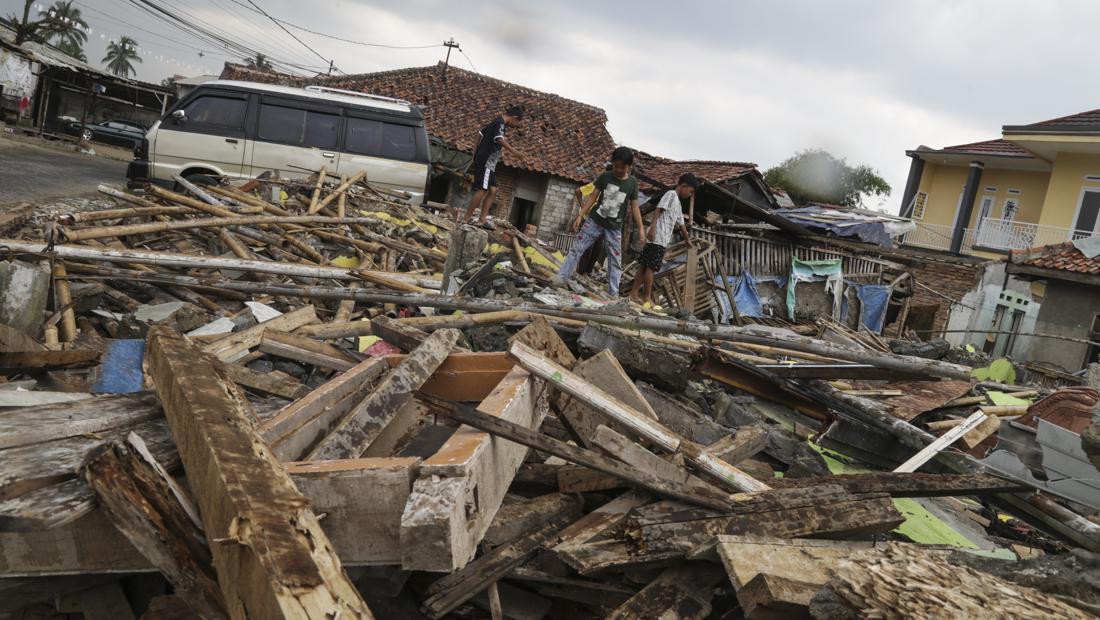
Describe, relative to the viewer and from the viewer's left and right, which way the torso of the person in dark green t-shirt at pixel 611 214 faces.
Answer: facing the viewer

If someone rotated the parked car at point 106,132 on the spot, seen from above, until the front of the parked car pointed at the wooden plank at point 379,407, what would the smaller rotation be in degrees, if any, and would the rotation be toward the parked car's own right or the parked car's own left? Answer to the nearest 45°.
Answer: approximately 90° to the parked car's own left

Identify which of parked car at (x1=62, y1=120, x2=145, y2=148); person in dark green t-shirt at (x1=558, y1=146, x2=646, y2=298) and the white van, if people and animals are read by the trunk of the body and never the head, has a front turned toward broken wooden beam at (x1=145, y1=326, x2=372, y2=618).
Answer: the person in dark green t-shirt

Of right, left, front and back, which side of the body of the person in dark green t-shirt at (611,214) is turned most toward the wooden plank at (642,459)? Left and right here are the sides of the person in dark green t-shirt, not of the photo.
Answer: front

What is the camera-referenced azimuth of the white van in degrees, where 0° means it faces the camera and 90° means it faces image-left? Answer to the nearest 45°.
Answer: approximately 90°

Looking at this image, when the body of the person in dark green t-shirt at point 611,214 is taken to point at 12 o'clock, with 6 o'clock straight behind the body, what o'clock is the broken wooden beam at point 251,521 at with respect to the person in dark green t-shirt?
The broken wooden beam is roughly at 12 o'clock from the person in dark green t-shirt.

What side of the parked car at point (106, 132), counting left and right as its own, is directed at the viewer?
left

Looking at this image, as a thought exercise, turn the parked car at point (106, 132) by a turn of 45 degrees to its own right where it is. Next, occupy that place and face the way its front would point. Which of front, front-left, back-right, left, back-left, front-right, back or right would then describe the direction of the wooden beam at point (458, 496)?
back-left

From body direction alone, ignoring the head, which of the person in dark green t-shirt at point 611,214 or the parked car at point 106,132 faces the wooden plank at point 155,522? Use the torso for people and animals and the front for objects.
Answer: the person in dark green t-shirt

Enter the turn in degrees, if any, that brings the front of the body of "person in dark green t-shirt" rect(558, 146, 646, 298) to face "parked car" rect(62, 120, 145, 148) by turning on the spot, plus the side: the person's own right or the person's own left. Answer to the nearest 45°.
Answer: approximately 135° to the person's own right

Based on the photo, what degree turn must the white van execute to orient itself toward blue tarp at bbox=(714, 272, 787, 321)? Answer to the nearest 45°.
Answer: approximately 180°

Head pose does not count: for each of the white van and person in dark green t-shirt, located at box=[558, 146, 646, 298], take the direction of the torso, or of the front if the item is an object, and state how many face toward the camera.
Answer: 1

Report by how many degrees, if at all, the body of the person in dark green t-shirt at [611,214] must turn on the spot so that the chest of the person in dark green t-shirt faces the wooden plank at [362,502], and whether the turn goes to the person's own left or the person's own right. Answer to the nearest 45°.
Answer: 0° — they already face it
